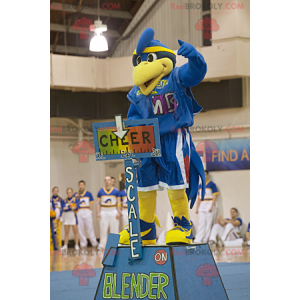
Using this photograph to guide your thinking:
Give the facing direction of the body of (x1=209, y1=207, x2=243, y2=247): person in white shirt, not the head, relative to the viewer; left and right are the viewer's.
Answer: facing the viewer and to the left of the viewer

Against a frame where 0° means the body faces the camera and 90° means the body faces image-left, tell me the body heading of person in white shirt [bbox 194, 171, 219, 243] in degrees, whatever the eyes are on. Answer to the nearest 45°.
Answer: approximately 45°

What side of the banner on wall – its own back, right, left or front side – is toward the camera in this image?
front

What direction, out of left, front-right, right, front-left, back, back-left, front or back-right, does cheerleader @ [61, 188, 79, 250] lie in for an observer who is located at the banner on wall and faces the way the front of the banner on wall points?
right

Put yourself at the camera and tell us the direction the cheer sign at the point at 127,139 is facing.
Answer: facing the viewer

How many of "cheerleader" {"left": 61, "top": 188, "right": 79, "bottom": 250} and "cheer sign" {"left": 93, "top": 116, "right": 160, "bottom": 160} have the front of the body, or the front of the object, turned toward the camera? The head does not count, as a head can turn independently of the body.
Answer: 2

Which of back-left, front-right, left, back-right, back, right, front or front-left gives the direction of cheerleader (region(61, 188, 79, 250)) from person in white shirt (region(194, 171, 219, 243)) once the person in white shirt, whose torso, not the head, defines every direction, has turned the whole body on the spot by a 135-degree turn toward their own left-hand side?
back

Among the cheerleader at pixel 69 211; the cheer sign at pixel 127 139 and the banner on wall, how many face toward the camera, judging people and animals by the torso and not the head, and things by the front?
3

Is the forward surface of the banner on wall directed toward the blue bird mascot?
yes

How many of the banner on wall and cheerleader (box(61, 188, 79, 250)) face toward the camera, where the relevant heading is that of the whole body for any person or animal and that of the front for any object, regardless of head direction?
2

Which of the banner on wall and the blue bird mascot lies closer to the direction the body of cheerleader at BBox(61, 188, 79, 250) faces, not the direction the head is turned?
the blue bird mascot

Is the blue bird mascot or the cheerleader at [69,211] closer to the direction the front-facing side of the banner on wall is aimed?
the blue bird mascot
